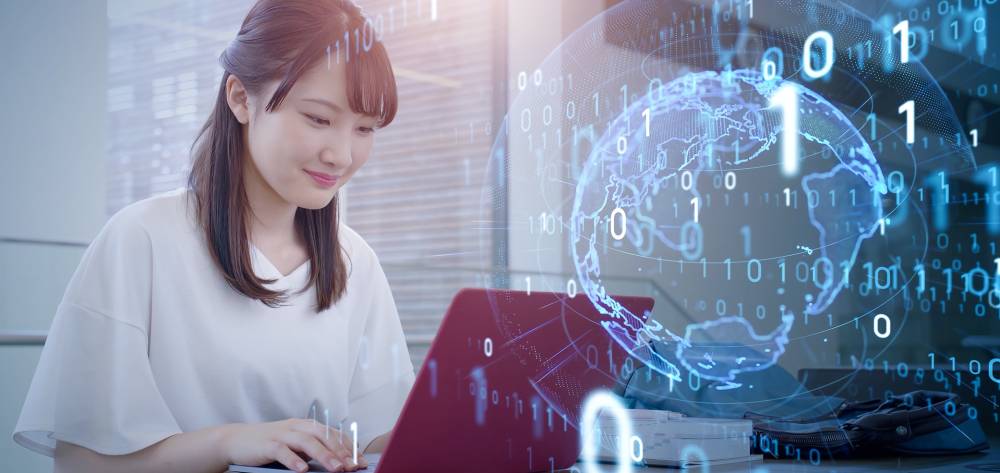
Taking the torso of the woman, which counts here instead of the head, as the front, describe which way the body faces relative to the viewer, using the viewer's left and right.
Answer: facing the viewer and to the right of the viewer

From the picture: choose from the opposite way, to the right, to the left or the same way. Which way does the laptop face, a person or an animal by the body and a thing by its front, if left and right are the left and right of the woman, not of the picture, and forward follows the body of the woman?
the opposite way

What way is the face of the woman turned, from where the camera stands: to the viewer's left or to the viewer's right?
to the viewer's right

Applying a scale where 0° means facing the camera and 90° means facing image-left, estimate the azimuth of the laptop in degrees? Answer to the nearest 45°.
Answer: approximately 135°
